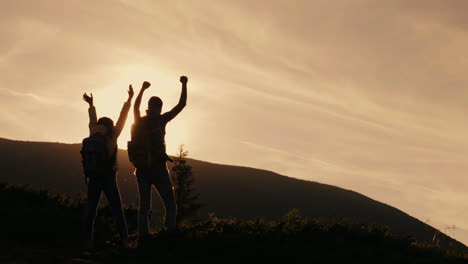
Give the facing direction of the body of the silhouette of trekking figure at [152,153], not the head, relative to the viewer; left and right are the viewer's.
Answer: facing away from the viewer and to the right of the viewer

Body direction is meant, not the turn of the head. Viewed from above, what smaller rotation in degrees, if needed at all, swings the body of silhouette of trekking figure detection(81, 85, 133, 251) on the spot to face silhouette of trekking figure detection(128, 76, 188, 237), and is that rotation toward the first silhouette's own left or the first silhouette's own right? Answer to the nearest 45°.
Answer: approximately 45° to the first silhouette's own right

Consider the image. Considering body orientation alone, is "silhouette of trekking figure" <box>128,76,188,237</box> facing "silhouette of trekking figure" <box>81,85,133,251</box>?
no

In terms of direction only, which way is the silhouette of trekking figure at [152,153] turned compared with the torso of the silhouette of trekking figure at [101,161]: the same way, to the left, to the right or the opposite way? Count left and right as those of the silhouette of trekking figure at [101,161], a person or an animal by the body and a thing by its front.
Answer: the same way

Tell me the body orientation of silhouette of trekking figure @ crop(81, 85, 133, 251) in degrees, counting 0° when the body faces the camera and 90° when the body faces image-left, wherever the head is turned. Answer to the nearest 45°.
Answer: approximately 225°

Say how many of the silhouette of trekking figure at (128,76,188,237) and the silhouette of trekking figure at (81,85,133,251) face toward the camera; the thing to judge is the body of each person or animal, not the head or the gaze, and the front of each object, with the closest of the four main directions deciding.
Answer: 0
